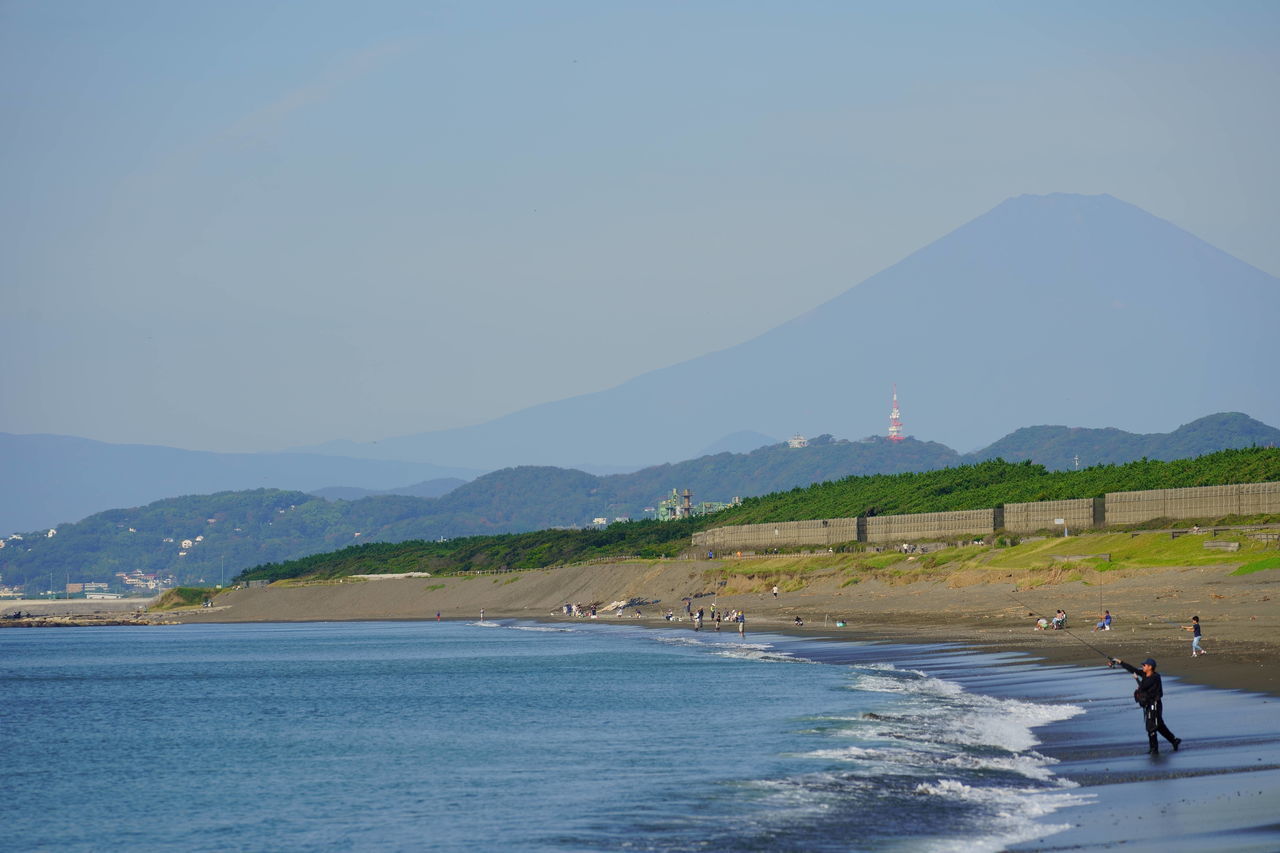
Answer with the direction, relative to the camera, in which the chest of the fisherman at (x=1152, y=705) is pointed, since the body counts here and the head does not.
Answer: to the viewer's left

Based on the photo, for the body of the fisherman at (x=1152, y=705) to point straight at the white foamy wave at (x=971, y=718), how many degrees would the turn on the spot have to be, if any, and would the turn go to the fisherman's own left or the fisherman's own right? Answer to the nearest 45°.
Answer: approximately 45° to the fisherman's own right

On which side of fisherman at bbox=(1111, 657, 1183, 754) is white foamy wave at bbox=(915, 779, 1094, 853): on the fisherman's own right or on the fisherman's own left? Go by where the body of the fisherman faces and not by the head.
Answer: on the fisherman's own left

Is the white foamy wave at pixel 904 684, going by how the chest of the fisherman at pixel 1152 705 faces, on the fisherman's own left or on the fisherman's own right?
on the fisherman's own right

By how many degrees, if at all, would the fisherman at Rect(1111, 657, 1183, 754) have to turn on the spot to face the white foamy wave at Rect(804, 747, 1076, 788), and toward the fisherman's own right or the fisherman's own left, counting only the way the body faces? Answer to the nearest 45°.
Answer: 0° — they already face it
